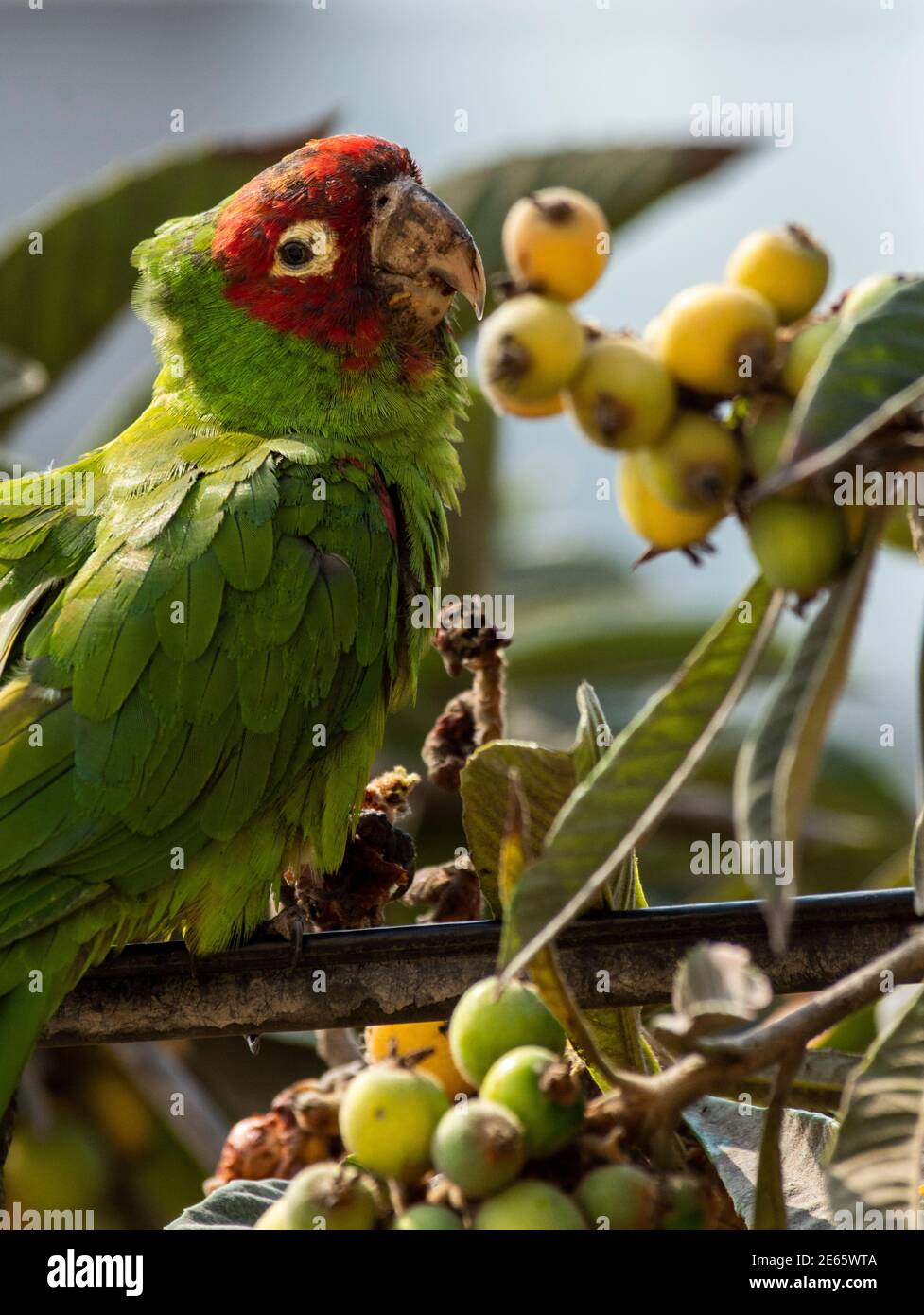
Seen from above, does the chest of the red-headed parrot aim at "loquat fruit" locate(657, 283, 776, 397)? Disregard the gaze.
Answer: no

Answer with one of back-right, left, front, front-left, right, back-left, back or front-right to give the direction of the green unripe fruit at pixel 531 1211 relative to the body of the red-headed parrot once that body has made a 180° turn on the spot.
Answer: left

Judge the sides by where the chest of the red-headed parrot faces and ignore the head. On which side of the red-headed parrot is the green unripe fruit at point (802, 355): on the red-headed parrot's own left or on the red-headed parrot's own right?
on the red-headed parrot's own right

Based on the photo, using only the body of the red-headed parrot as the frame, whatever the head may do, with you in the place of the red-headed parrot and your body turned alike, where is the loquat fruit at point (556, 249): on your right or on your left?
on your right

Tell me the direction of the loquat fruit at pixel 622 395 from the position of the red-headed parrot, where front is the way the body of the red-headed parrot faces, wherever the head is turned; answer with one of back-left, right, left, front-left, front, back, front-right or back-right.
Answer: front

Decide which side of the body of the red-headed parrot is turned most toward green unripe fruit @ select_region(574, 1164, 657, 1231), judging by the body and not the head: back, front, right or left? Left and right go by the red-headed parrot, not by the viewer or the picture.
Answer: right

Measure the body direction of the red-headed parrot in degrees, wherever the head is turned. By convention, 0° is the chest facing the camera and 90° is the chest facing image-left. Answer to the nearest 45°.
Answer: approximately 270°
